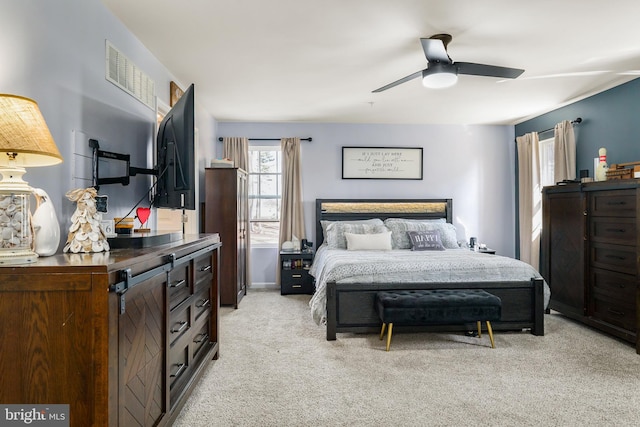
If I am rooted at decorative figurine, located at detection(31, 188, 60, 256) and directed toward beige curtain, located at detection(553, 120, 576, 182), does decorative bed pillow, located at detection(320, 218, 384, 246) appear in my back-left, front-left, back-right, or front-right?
front-left

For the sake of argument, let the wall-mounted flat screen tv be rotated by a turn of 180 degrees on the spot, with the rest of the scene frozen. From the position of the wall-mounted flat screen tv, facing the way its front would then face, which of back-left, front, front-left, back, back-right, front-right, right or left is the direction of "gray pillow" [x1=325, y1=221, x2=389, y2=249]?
back

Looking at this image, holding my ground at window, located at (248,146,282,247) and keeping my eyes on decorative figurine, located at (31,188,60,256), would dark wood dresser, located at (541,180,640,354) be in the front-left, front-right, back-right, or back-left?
front-left

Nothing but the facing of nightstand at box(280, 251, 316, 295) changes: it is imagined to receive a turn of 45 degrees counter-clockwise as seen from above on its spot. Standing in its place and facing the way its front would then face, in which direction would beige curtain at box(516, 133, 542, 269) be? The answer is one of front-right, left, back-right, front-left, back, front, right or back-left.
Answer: front-left

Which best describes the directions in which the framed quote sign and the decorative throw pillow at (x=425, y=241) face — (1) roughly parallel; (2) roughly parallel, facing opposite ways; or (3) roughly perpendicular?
roughly parallel

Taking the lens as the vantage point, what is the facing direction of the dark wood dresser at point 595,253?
facing the viewer and to the left of the viewer

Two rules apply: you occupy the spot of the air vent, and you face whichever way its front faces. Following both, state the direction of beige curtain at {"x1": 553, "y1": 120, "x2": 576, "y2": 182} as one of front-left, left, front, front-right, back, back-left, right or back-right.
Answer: front-left

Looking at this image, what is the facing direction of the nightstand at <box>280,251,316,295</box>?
toward the camera

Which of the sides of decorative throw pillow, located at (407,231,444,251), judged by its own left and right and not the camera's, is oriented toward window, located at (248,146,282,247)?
right

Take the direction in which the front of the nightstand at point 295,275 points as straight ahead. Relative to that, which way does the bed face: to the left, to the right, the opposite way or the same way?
the same way

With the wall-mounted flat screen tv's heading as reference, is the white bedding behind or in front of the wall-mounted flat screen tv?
in front

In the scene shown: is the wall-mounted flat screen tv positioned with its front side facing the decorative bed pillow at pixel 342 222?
yes

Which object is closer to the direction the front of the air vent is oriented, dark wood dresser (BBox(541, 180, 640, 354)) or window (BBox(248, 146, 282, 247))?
the dark wood dresser

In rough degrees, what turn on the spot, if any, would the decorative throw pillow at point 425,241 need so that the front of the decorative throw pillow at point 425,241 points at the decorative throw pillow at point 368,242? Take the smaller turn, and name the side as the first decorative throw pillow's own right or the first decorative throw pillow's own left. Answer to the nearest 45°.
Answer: approximately 90° to the first decorative throw pillow's own right
